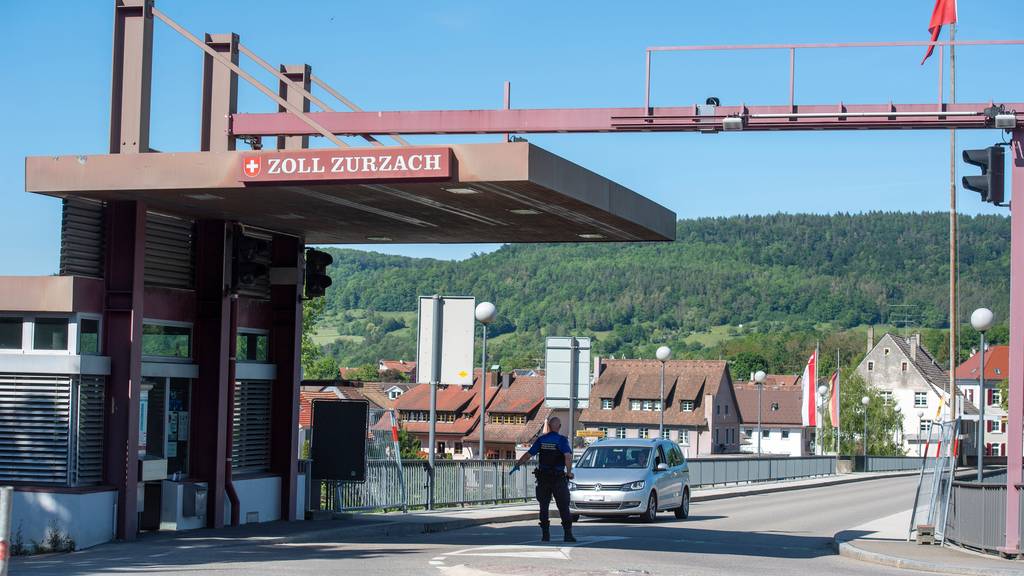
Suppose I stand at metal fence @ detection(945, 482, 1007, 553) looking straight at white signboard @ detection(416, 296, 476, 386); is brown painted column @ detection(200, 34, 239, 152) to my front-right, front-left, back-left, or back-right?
front-left

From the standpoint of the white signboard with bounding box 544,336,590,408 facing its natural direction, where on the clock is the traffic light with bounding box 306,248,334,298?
The traffic light is roughly at 7 o'clock from the white signboard.

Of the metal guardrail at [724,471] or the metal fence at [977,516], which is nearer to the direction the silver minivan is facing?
the metal fence

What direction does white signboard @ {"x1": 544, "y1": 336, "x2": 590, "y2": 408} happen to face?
away from the camera

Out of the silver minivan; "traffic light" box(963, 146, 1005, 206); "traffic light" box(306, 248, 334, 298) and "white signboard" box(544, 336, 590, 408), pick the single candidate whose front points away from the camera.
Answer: the white signboard

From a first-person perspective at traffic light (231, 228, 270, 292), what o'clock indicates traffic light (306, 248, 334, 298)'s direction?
traffic light (306, 248, 334, 298) is roughly at 8 o'clock from traffic light (231, 228, 270, 292).
